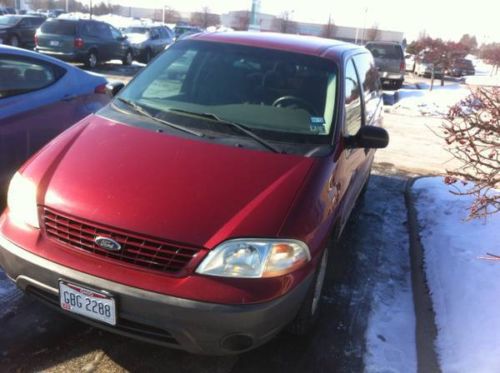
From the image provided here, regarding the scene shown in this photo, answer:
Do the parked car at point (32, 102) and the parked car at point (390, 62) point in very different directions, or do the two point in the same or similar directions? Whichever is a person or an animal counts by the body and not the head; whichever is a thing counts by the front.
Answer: very different directions

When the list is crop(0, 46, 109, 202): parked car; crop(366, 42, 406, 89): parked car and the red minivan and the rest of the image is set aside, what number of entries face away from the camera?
1

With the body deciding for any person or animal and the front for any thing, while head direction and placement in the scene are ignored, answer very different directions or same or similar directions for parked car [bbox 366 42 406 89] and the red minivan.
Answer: very different directions

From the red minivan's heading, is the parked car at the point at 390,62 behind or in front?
behind

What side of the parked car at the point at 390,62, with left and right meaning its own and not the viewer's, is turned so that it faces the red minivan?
back

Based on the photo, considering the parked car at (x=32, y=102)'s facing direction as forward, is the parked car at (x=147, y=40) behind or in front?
behind

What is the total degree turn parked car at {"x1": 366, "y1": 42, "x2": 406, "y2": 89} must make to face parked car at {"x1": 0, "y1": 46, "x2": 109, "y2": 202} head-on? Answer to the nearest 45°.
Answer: approximately 180°

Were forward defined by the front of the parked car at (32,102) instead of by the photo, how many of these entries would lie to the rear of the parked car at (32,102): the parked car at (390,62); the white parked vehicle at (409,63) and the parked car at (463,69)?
3

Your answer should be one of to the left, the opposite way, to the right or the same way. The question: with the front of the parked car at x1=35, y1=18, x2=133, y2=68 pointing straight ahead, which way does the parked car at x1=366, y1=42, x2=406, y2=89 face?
the same way

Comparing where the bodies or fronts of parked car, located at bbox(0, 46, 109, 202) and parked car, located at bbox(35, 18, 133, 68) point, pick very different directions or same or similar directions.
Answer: very different directions

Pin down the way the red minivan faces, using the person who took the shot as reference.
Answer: facing the viewer and to the left of the viewer

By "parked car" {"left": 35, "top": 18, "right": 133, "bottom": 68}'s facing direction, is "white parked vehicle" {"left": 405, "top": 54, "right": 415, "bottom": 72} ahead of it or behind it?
ahead

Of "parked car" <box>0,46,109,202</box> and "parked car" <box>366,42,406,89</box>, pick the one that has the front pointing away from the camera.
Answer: "parked car" <box>366,42,406,89</box>

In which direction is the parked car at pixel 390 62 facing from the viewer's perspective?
away from the camera

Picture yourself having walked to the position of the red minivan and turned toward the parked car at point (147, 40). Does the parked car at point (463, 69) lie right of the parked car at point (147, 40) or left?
right
